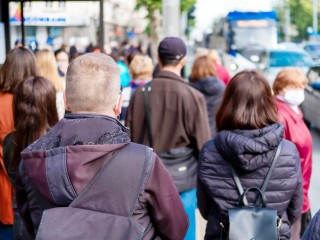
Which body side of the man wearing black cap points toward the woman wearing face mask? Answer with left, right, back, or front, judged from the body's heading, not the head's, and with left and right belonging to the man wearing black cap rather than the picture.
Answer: right

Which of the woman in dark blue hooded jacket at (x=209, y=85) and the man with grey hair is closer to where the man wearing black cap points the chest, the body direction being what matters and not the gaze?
the woman in dark blue hooded jacket

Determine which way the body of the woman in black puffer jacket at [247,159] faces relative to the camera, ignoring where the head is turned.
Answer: away from the camera

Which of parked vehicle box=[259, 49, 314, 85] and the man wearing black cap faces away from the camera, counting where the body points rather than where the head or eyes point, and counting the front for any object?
the man wearing black cap

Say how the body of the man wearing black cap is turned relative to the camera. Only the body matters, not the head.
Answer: away from the camera

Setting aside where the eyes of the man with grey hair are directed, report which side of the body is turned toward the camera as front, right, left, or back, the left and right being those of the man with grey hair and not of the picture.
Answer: back

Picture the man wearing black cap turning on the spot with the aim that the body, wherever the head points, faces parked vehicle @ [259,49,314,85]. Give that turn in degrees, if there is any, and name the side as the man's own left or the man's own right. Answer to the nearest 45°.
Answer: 0° — they already face it

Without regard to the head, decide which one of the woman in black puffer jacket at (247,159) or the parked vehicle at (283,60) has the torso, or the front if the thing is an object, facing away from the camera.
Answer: the woman in black puffer jacket

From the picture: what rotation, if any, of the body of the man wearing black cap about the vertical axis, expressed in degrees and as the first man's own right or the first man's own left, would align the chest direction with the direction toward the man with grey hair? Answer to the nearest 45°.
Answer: approximately 180°
